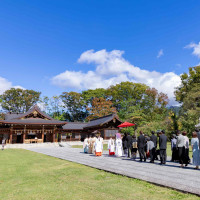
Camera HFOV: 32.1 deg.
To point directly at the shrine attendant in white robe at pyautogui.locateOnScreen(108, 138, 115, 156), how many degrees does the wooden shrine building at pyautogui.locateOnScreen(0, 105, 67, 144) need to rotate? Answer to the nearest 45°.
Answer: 0° — it already faces them

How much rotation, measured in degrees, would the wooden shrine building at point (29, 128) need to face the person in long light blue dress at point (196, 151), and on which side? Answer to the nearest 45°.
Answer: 0° — it already faces them

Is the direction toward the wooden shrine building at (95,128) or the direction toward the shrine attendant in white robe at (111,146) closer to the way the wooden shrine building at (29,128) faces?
the shrine attendant in white robe

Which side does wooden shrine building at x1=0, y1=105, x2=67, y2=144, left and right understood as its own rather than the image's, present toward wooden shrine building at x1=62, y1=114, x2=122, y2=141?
left

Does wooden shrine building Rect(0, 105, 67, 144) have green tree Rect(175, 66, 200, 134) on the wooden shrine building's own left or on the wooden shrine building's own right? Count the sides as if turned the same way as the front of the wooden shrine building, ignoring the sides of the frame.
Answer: on the wooden shrine building's own left

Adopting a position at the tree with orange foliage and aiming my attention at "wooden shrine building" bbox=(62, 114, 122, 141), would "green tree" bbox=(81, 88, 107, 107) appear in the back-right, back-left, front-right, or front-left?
back-right

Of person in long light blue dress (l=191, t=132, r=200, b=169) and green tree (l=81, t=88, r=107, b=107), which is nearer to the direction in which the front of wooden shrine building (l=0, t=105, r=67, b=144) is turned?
the person in long light blue dress

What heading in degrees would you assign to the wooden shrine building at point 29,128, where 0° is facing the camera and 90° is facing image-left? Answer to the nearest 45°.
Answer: approximately 0°
